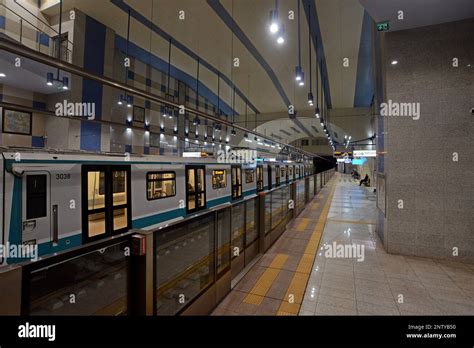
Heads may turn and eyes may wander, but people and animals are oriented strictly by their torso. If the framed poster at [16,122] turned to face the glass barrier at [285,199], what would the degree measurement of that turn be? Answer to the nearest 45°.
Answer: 0° — it already faces it

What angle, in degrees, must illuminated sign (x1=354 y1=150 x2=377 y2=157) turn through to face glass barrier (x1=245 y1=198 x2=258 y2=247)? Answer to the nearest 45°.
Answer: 0° — it already faces it

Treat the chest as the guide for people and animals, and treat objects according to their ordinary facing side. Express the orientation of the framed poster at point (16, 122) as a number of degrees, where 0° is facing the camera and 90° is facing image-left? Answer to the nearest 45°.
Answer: approximately 315°

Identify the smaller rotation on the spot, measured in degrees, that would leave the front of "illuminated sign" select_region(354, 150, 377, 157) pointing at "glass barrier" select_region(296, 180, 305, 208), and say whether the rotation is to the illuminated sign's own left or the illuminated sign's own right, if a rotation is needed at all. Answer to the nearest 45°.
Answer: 0° — it already faces it

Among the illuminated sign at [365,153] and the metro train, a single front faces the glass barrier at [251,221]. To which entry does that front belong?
the illuminated sign

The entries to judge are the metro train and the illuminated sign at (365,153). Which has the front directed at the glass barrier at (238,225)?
the illuminated sign

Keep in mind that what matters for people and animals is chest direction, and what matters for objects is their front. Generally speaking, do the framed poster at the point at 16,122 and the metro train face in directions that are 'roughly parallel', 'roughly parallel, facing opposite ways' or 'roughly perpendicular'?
roughly perpendicular

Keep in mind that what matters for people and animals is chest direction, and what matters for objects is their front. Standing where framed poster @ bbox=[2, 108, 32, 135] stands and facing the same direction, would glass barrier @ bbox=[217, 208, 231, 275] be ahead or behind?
ahead

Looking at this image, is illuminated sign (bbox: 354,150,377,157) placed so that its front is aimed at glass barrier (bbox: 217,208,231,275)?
yes

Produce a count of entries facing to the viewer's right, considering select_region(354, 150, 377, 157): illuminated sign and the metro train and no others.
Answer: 0

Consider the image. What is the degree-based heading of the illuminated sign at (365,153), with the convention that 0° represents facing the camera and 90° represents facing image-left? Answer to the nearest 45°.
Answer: approximately 0°
